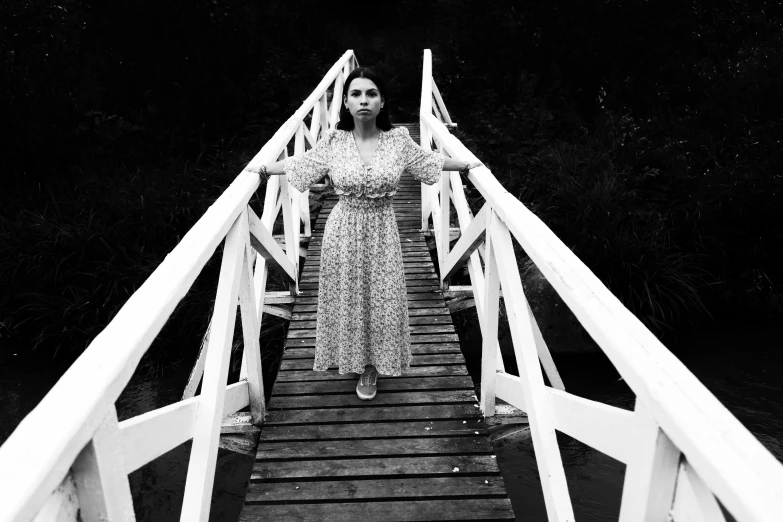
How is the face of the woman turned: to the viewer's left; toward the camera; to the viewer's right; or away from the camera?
toward the camera

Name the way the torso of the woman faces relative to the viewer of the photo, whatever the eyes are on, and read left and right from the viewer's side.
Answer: facing the viewer
